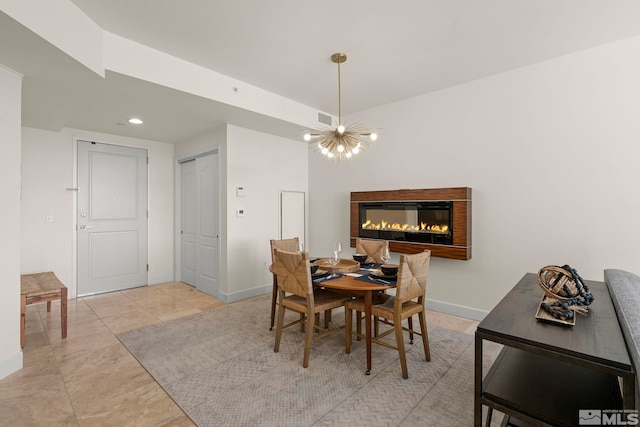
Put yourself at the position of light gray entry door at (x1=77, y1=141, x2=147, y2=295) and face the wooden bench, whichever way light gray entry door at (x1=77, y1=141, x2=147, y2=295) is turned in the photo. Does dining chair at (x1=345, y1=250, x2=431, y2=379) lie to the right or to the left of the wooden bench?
left

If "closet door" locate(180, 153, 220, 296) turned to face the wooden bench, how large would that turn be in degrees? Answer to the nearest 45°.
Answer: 0° — it already faces it

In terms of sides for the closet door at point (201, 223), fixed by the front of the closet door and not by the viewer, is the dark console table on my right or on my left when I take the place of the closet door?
on my left

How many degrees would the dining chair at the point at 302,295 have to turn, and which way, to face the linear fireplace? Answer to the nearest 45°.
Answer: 0° — it already faces it

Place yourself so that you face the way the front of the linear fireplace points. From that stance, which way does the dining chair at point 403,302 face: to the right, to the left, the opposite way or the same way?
to the right

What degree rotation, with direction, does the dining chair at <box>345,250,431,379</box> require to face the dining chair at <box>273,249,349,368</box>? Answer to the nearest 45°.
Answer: approximately 45° to its left

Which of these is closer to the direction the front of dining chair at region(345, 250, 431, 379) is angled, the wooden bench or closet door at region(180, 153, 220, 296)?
the closet door

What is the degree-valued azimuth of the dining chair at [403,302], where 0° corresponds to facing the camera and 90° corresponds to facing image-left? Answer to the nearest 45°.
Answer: approximately 135°

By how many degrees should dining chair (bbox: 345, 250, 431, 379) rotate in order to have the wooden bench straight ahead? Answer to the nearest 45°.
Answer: approximately 45° to its left

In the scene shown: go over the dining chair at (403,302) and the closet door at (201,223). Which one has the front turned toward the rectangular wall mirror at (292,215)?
the dining chair

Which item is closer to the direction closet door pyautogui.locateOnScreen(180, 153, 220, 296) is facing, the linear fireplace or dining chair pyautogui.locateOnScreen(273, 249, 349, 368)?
the dining chair

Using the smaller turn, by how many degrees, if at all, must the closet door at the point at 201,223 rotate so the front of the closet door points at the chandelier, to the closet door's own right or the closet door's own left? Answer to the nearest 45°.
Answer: approximately 90° to the closet door's own left

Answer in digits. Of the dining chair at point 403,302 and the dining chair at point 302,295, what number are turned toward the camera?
0

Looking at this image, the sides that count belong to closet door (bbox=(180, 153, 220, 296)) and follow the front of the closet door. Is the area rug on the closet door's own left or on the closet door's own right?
on the closet door's own left

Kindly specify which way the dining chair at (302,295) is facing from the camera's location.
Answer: facing away from the viewer and to the right of the viewer

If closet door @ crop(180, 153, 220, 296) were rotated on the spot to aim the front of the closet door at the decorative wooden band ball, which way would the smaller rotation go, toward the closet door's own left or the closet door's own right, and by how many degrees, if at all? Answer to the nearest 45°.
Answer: approximately 90° to the closet door's own left

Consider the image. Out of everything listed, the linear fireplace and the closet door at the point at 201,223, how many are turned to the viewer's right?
0
